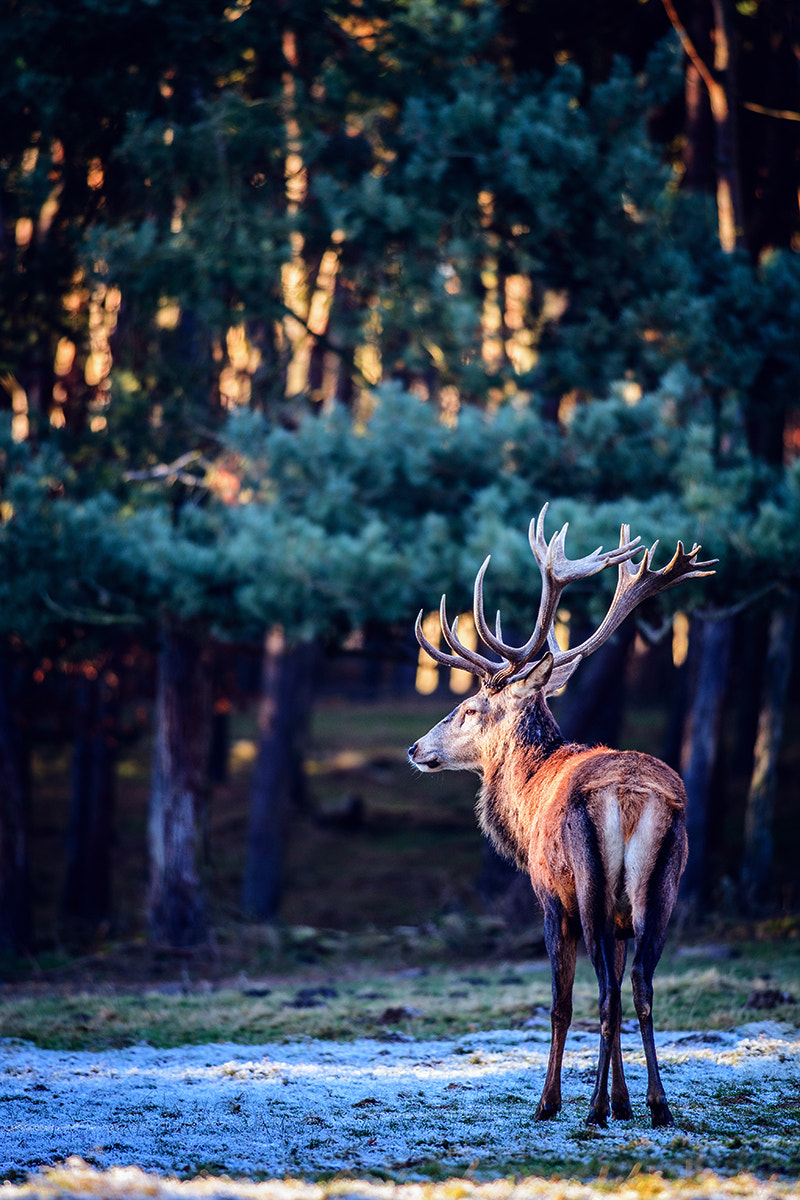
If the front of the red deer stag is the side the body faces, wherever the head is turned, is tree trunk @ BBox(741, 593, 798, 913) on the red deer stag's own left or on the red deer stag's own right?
on the red deer stag's own right

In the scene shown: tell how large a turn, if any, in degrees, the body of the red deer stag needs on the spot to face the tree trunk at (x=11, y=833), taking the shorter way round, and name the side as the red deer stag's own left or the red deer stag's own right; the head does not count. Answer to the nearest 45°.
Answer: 0° — it already faces it

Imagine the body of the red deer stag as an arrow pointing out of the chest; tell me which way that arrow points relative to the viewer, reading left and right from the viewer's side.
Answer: facing away from the viewer and to the left of the viewer

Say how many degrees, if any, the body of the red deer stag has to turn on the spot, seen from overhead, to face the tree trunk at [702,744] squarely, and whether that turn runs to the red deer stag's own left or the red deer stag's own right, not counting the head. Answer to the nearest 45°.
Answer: approximately 45° to the red deer stag's own right

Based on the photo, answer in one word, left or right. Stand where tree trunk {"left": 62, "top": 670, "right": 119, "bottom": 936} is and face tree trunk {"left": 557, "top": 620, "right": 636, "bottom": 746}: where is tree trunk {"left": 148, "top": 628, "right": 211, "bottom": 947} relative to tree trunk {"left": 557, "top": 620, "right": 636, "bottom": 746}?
right
